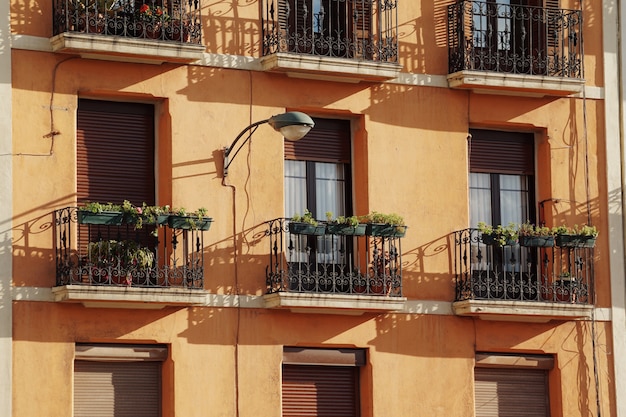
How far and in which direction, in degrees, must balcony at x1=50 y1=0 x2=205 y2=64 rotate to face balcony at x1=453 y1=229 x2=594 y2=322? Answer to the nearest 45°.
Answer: approximately 45° to its left

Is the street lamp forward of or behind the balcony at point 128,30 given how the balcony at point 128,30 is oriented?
forward

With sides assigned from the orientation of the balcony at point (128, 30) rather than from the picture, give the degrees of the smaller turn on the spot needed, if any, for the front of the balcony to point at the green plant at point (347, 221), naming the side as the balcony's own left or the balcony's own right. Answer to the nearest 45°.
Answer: approximately 45° to the balcony's own left

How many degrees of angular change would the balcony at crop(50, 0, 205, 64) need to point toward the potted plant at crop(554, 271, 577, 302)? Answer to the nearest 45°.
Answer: approximately 45° to its left

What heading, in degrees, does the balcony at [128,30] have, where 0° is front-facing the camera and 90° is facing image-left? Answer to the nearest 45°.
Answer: approximately 315°

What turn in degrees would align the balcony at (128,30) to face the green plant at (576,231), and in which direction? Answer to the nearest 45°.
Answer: approximately 45° to its left

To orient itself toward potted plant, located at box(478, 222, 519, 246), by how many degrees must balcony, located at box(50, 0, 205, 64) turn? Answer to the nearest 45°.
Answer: approximately 45° to its left

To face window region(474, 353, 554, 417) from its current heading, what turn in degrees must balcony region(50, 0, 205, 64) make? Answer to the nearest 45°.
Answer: approximately 45° to its left

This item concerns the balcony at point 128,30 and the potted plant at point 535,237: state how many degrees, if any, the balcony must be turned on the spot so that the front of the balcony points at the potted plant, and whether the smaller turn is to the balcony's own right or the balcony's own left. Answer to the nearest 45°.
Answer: approximately 45° to the balcony's own left
